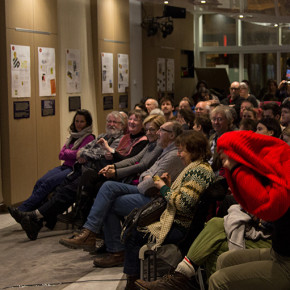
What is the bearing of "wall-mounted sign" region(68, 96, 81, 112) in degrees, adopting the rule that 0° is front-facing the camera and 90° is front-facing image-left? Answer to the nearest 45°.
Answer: approximately 315°

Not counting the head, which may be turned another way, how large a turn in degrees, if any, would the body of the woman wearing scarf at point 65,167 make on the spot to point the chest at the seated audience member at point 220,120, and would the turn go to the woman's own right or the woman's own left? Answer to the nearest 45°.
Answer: approximately 90° to the woman's own left

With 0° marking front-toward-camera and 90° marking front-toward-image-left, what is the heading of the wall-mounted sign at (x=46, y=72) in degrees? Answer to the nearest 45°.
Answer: approximately 315°
